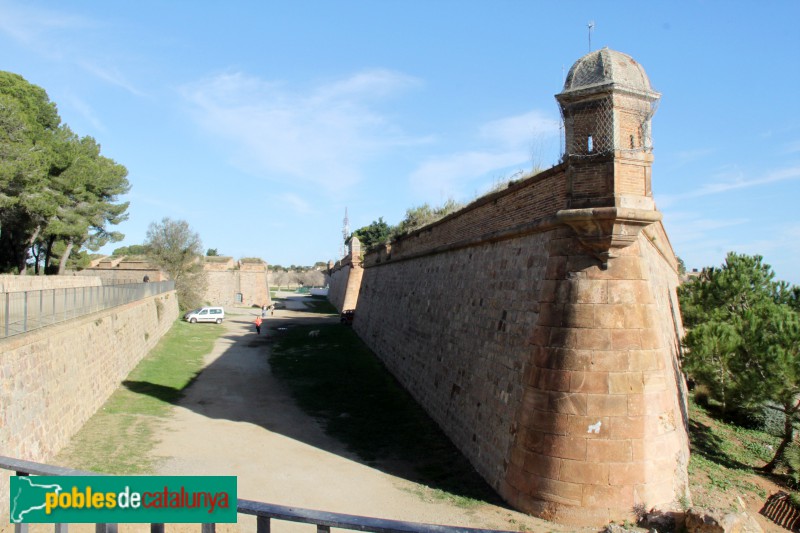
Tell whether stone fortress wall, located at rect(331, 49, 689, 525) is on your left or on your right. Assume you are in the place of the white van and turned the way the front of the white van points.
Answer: on your left

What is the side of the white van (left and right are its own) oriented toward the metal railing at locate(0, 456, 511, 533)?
left

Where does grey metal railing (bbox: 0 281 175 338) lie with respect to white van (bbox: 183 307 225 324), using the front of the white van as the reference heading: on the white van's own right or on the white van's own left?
on the white van's own left

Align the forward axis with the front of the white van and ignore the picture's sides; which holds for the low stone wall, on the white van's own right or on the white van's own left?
on the white van's own left

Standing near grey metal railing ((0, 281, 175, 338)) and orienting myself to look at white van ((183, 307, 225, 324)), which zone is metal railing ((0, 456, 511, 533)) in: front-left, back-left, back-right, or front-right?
back-right

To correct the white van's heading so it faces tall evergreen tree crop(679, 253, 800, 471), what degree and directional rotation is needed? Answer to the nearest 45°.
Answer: approximately 90° to its left

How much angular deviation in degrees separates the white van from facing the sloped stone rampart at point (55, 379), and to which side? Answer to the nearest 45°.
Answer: approximately 90° to its left

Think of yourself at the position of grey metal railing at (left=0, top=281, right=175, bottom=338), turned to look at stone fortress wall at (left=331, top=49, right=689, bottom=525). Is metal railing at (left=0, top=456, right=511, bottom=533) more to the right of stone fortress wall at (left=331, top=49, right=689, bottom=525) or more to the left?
right

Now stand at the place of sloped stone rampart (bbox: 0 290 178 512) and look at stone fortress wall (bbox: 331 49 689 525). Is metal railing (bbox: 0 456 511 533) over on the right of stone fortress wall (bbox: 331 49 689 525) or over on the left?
right

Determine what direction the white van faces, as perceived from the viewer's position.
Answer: facing to the left of the viewer
